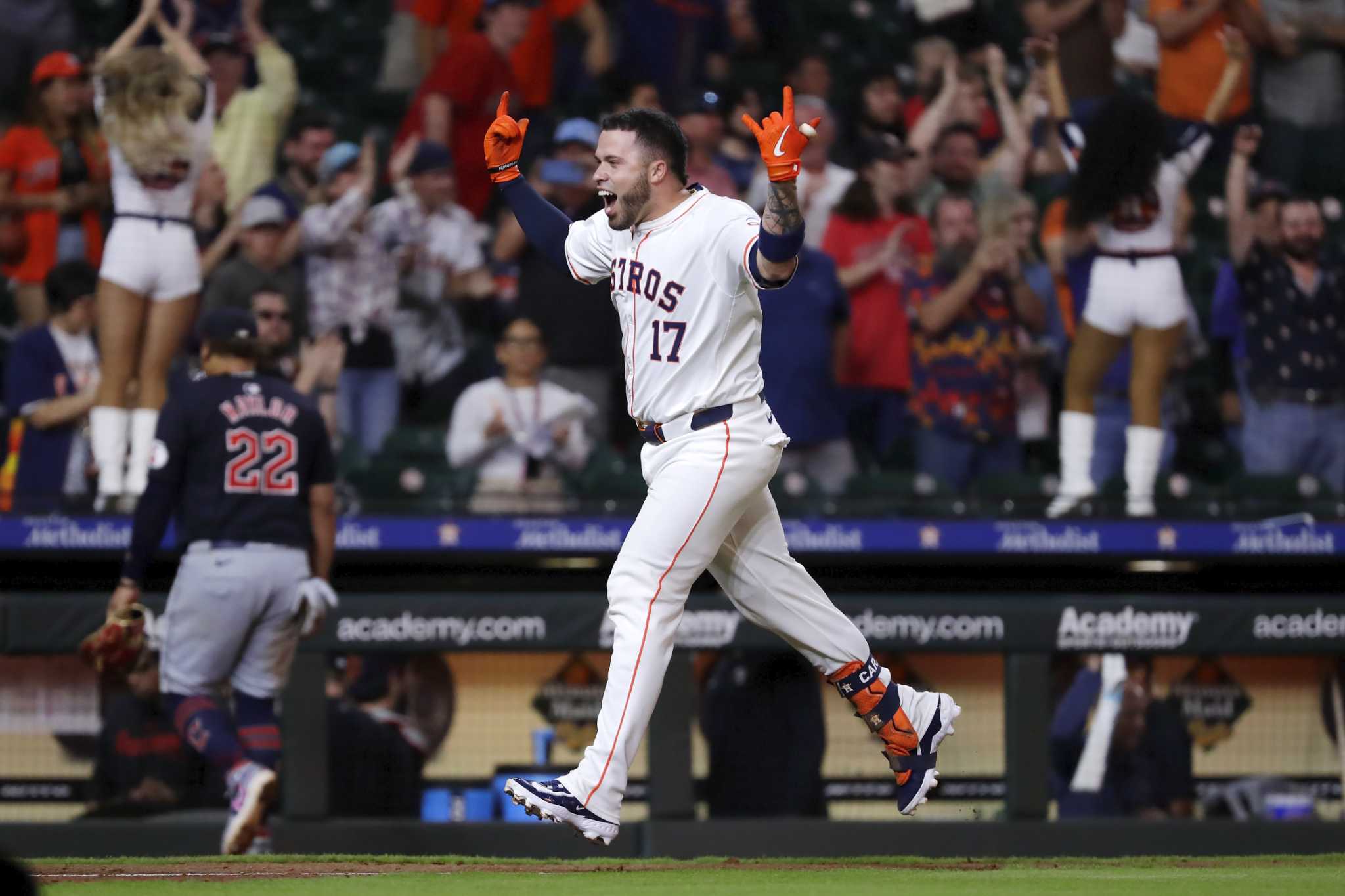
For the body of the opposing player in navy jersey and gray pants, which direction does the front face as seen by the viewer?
away from the camera

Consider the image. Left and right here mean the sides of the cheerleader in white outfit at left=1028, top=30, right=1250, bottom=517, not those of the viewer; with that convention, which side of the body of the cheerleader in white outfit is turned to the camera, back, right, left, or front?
back

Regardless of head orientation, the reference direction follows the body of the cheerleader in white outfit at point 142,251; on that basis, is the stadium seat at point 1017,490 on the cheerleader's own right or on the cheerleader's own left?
on the cheerleader's own right

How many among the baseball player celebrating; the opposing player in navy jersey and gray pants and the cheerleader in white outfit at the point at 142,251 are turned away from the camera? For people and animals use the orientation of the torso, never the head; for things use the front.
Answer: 2

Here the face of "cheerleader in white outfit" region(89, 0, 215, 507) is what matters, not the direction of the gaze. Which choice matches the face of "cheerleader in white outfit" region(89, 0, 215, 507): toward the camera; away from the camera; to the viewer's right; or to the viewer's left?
away from the camera

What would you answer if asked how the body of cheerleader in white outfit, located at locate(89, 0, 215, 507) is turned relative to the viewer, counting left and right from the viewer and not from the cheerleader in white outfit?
facing away from the viewer

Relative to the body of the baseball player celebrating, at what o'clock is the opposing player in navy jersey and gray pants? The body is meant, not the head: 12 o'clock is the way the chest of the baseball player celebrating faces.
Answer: The opposing player in navy jersey and gray pants is roughly at 3 o'clock from the baseball player celebrating.

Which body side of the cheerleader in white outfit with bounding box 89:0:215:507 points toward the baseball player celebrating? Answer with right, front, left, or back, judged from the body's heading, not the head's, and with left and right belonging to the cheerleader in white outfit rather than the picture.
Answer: back

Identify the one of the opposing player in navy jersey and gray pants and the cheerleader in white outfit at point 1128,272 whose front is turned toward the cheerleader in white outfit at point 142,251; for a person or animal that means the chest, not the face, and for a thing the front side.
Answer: the opposing player in navy jersey and gray pants

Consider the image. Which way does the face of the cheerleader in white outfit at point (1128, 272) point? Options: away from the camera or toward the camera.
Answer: away from the camera

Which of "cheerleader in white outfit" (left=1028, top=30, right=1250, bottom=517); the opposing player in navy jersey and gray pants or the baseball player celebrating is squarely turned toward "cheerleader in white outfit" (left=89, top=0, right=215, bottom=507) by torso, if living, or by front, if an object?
the opposing player in navy jersey and gray pants
